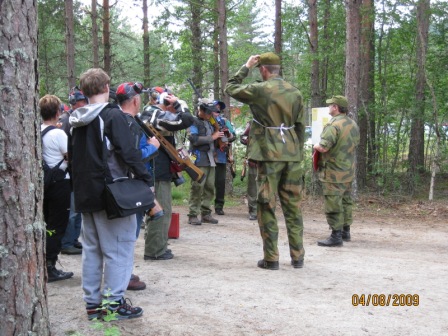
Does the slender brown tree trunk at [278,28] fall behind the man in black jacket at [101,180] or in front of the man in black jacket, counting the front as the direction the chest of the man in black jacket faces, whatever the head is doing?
in front

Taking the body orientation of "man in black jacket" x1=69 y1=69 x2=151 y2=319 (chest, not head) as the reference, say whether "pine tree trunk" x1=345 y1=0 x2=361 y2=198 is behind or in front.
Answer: in front

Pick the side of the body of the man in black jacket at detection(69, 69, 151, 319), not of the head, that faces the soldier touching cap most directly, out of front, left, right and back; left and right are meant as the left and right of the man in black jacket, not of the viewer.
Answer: front

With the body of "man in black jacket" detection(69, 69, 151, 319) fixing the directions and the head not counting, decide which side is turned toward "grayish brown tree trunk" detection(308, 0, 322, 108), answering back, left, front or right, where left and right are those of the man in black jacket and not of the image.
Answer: front

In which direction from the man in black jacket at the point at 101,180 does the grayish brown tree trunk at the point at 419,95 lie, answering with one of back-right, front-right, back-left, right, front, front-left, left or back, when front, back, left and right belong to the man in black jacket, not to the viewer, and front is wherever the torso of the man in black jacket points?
front

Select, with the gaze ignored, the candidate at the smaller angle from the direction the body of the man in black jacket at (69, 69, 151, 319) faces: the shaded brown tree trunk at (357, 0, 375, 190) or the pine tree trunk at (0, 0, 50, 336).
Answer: the shaded brown tree trunk

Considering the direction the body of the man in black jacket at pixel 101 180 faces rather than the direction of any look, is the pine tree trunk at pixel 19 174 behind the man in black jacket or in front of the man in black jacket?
behind

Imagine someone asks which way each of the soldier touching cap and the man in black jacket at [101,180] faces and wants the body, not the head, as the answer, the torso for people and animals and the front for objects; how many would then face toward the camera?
0

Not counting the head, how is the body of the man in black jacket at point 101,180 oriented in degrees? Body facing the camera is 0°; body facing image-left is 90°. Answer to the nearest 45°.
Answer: approximately 225°

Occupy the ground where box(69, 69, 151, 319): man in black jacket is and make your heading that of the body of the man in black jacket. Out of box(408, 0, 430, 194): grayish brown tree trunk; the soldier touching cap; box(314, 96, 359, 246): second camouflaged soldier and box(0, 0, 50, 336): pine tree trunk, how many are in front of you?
3

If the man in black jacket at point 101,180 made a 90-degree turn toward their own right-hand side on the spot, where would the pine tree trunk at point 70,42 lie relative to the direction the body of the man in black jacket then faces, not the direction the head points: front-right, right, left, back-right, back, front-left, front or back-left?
back-left

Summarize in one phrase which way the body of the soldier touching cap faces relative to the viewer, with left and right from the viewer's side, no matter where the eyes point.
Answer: facing away from the viewer and to the left of the viewer

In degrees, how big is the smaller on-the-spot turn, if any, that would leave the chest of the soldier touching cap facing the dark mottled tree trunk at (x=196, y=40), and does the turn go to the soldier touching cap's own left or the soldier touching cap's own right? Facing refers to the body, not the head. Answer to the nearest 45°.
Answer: approximately 45° to the soldier touching cap's own right
